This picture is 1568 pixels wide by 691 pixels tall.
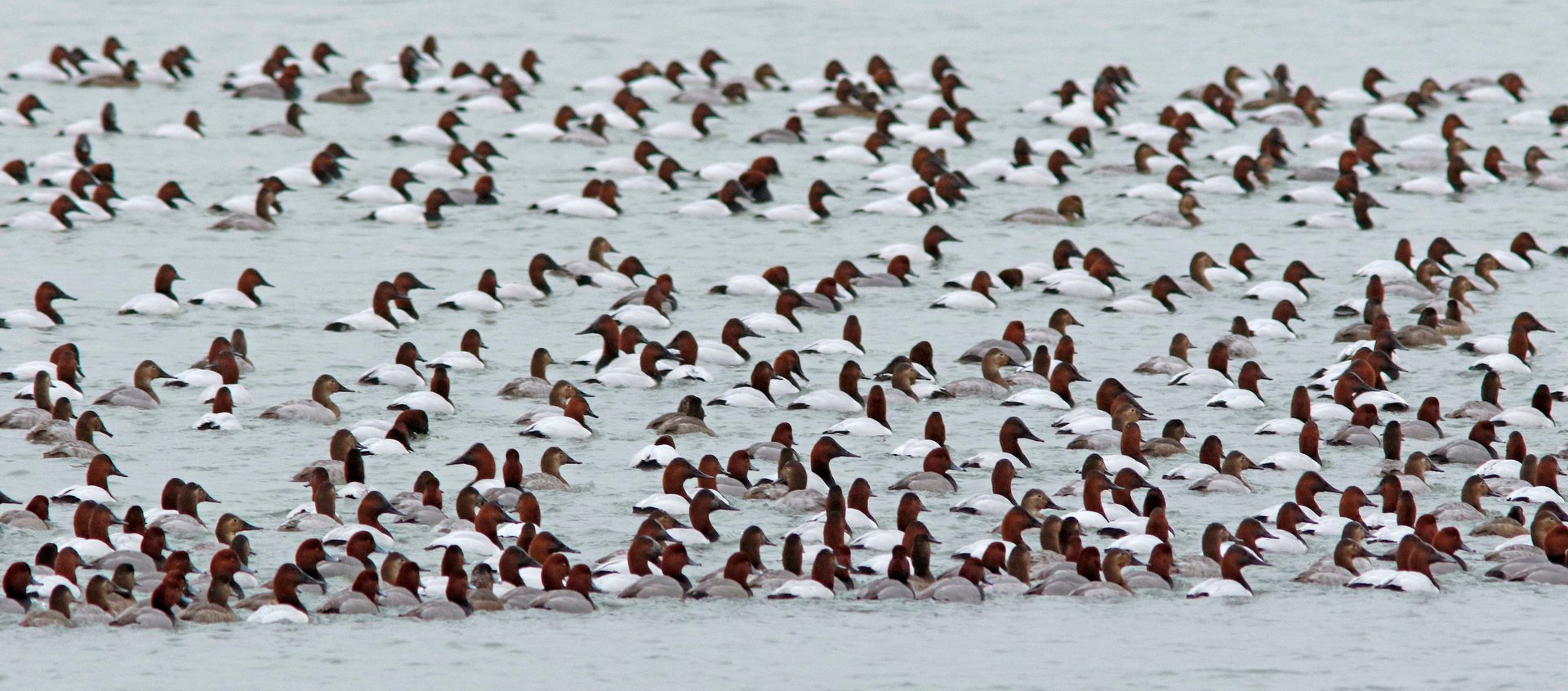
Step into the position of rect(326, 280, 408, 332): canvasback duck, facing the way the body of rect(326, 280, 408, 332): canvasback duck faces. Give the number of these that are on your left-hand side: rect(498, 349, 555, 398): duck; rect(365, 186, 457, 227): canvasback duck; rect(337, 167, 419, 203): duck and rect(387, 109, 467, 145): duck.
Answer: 3

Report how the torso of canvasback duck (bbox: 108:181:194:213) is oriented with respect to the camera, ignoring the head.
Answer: to the viewer's right

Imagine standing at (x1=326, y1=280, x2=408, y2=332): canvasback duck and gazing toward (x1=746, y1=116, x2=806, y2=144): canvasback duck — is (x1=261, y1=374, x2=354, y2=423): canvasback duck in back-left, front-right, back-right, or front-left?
back-right

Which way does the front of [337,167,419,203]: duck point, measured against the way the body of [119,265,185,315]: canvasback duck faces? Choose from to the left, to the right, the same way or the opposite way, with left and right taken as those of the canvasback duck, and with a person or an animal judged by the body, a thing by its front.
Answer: the same way

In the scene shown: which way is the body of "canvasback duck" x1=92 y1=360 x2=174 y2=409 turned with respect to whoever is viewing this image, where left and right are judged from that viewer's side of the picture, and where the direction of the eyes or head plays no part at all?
facing to the right of the viewer

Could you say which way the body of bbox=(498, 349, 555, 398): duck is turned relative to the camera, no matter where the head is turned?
to the viewer's right

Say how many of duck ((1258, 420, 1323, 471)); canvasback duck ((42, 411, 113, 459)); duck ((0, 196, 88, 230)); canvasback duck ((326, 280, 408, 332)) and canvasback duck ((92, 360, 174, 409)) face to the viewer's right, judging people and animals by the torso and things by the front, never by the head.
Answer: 5

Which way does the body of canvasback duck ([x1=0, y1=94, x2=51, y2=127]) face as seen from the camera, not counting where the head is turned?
to the viewer's right

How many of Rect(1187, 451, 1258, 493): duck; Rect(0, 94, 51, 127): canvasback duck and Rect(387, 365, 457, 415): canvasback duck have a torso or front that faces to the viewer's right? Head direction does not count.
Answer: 3

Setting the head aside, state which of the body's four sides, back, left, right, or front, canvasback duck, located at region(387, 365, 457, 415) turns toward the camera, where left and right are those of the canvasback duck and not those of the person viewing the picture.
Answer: right

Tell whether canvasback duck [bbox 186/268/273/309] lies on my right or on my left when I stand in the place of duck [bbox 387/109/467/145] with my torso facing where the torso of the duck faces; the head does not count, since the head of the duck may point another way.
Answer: on my right

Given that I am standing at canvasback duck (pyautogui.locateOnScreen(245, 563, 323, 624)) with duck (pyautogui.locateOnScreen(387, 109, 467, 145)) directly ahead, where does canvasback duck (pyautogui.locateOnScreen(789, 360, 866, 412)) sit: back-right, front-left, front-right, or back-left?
front-right

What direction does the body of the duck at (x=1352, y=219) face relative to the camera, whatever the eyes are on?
to the viewer's right

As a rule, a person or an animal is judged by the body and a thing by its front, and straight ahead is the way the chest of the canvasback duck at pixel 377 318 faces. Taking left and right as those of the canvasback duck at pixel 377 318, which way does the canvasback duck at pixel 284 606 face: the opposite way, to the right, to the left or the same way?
the same way

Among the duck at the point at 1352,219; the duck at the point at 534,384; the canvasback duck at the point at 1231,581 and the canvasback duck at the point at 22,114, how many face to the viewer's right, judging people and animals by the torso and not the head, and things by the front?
4

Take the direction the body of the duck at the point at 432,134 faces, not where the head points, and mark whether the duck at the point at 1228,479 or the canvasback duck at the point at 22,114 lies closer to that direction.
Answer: the duck
